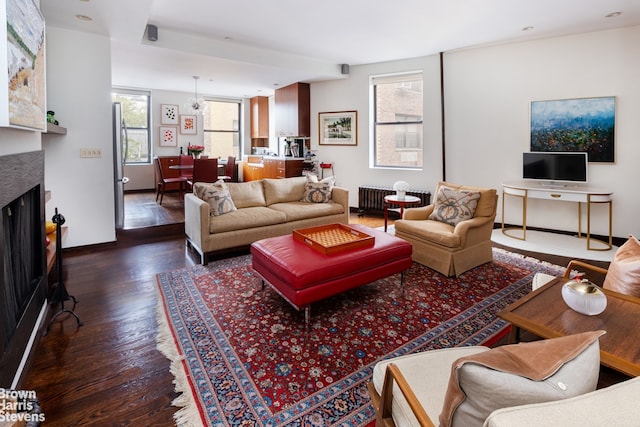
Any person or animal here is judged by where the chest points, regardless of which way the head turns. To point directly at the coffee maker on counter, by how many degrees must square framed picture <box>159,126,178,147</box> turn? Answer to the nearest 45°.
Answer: approximately 45° to its left

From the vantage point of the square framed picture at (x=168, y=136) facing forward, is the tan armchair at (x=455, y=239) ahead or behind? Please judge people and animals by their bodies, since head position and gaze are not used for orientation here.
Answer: ahead

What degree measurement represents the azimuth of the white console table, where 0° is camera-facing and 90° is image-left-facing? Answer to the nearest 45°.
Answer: approximately 45°

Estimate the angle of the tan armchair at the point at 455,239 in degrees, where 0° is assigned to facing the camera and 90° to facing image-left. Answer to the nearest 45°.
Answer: approximately 45°

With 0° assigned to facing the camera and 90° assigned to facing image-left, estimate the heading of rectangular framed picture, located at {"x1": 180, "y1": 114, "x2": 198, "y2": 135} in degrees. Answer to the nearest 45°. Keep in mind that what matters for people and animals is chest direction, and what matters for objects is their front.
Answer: approximately 0°

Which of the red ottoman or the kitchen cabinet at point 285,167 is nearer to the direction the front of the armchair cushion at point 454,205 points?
the red ottoman

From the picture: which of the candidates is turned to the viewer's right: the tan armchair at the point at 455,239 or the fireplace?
the fireplace

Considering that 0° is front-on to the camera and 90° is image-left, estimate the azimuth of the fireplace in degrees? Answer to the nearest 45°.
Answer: approximately 270°

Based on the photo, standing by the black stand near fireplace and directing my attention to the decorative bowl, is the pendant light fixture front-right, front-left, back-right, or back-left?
back-left
